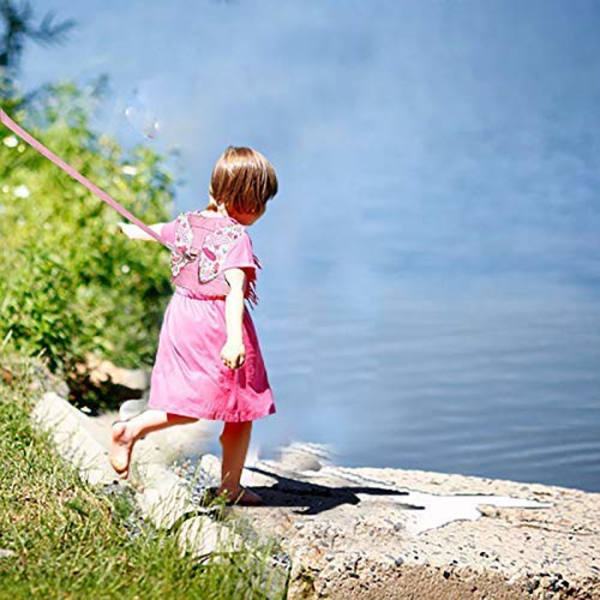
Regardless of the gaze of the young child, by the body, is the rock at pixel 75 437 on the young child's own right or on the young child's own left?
on the young child's own left

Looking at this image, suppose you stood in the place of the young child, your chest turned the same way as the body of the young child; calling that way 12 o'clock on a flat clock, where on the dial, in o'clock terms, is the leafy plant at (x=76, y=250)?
The leafy plant is roughly at 10 o'clock from the young child.

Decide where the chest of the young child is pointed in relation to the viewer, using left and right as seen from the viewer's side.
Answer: facing away from the viewer and to the right of the viewer

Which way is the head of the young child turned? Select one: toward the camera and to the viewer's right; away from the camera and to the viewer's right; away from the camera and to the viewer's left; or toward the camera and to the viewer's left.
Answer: away from the camera and to the viewer's right

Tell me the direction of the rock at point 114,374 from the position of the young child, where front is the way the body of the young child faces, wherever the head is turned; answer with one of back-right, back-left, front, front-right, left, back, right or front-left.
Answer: front-left
